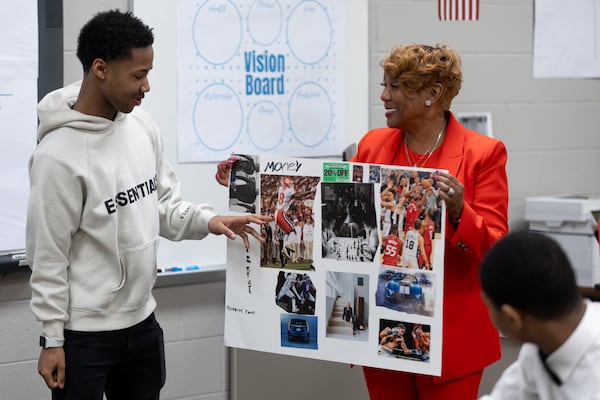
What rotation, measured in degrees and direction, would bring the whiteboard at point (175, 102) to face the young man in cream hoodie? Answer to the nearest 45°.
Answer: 0° — it already faces them

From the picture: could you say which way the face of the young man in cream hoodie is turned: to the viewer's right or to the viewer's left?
to the viewer's right

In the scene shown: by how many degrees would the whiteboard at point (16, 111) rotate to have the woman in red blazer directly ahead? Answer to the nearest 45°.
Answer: approximately 45° to its left

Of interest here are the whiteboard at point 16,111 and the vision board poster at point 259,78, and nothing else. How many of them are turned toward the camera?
2

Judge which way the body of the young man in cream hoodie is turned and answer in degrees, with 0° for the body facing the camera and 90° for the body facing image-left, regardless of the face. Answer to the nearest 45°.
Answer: approximately 315°

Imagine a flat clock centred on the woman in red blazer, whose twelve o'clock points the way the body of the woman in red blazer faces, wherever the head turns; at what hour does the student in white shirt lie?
The student in white shirt is roughly at 10 o'clock from the woman in red blazer.
